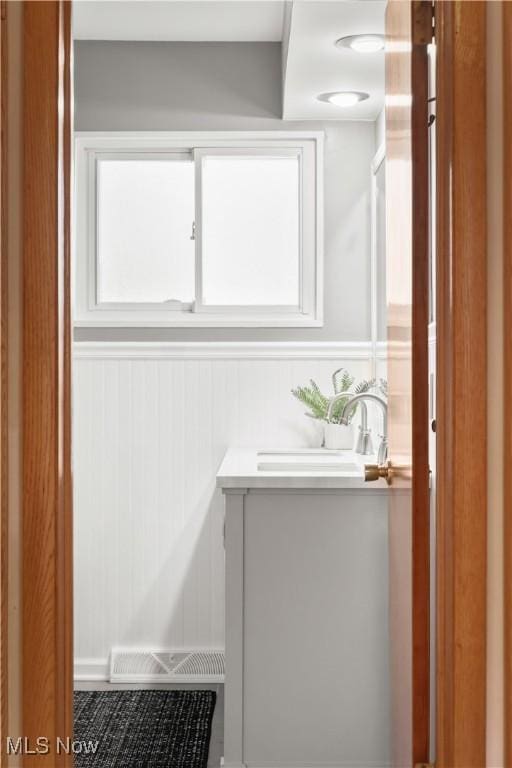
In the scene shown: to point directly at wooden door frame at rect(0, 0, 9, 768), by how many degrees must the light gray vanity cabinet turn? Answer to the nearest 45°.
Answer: approximately 45° to its left

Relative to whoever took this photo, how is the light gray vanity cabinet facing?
facing to the left of the viewer

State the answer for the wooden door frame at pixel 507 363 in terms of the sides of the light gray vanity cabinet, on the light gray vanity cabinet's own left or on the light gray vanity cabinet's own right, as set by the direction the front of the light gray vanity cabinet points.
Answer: on the light gray vanity cabinet's own left

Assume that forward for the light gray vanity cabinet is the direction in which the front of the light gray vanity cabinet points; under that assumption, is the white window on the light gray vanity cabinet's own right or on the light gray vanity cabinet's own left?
on the light gray vanity cabinet's own right

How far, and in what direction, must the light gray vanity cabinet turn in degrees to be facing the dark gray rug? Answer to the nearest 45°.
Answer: approximately 45° to its right
